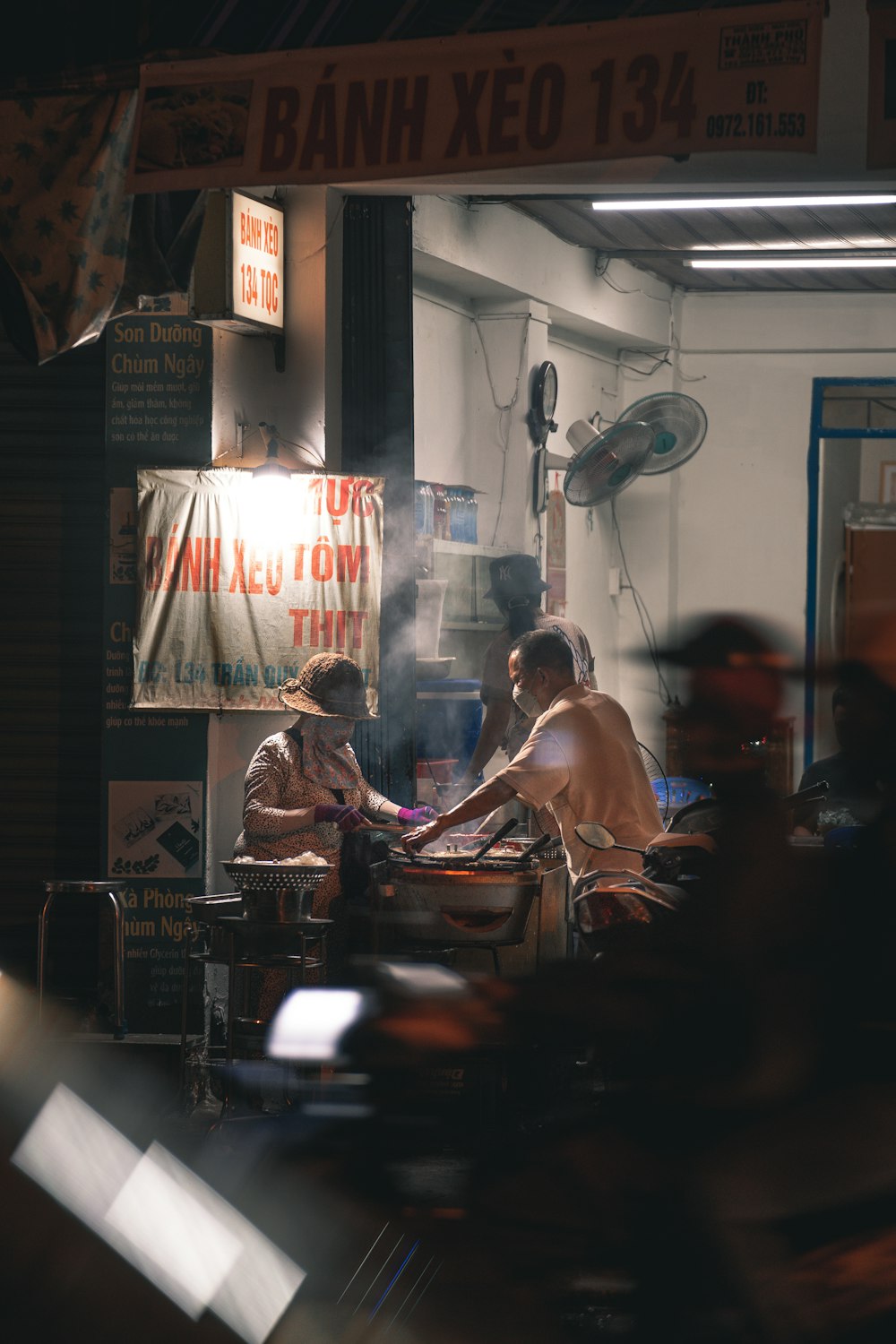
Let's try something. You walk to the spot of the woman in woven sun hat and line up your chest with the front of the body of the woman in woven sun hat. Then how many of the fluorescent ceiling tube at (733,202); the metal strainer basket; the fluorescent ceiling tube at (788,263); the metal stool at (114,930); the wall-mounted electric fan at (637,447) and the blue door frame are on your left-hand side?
4

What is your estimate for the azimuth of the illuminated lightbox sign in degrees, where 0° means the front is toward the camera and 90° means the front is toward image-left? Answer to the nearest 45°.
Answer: approximately 315°

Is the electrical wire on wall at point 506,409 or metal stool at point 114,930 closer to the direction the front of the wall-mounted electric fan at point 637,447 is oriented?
the metal stool

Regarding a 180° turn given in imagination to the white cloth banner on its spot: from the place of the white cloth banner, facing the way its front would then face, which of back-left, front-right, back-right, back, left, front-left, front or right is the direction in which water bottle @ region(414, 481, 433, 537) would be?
front-right

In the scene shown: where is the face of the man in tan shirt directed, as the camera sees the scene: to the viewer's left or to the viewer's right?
to the viewer's left

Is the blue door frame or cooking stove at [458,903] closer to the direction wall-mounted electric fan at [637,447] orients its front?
the cooking stove

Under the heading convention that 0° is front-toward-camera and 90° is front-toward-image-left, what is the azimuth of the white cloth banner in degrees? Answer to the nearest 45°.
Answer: approximately 0°

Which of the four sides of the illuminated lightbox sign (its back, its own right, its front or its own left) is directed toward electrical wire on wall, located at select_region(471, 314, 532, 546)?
left

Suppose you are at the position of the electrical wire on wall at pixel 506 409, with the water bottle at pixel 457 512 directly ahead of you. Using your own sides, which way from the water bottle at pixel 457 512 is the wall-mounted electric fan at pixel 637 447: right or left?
left
